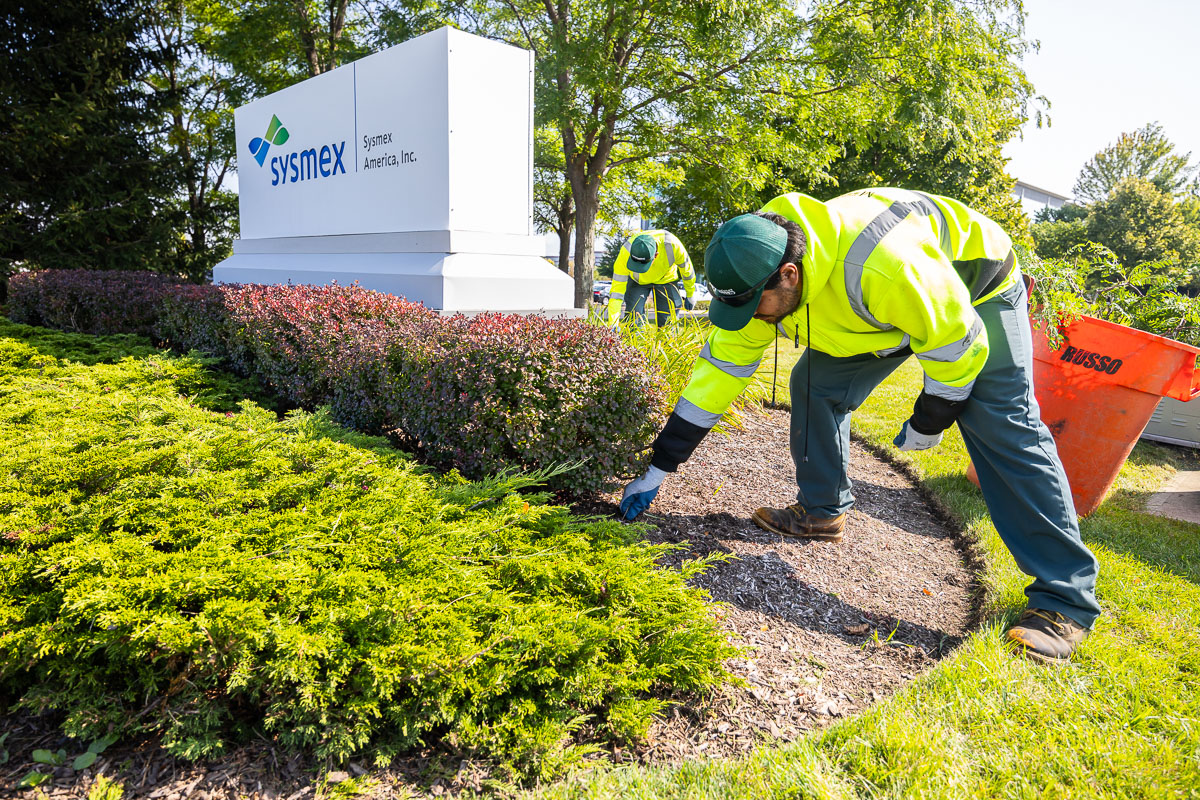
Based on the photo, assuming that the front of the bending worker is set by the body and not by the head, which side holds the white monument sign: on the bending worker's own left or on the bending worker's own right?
on the bending worker's own right

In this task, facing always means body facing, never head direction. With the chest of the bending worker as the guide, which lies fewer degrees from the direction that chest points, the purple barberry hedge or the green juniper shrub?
the green juniper shrub

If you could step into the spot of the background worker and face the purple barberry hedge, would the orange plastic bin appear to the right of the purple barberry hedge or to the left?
left

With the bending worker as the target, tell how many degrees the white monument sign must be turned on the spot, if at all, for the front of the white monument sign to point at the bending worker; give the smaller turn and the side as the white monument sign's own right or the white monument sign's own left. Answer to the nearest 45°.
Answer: approximately 90° to the white monument sign's own left

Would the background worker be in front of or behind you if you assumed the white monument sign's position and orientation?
behind

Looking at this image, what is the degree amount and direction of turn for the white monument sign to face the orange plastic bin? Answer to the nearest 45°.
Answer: approximately 90° to its left

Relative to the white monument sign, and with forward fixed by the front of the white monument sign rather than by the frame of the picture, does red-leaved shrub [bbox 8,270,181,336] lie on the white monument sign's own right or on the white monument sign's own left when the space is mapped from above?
on the white monument sign's own right

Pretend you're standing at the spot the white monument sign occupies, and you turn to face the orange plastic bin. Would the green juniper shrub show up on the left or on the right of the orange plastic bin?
right

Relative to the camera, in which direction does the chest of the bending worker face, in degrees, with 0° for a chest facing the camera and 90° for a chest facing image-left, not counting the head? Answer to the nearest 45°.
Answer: approximately 45°

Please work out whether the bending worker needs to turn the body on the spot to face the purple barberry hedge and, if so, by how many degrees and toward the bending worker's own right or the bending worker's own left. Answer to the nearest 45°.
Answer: approximately 45° to the bending worker's own right

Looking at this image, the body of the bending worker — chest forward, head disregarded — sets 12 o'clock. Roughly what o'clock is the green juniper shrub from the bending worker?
The green juniper shrub is roughly at 12 o'clock from the bending worker.
